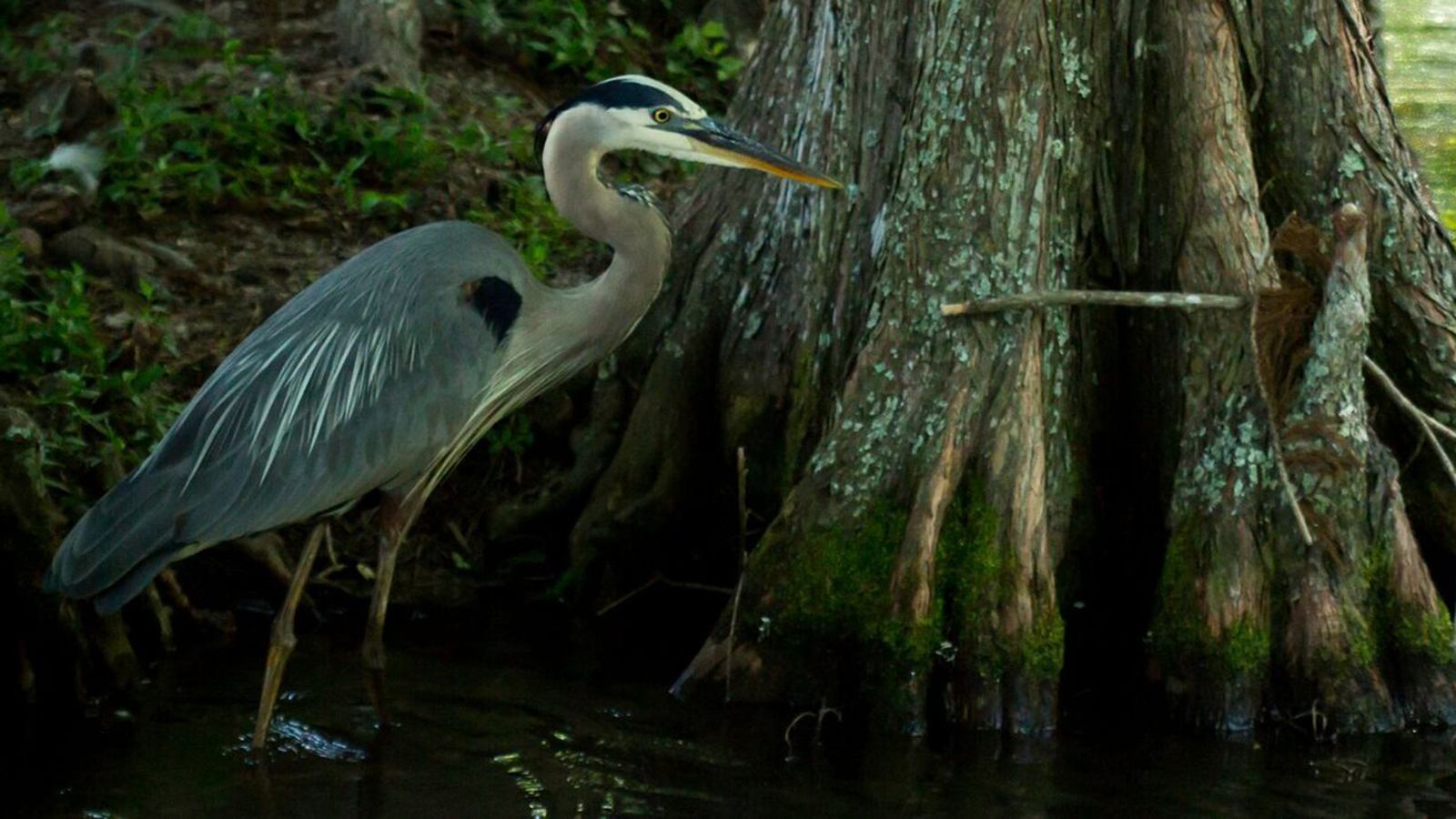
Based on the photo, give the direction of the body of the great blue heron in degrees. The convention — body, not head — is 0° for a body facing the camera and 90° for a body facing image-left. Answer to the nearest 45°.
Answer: approximately 270°

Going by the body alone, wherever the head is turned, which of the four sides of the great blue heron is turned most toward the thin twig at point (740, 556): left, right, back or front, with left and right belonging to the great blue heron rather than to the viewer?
front

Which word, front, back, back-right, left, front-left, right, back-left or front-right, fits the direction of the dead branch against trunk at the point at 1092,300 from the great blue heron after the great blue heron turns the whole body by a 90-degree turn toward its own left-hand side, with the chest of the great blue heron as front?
right

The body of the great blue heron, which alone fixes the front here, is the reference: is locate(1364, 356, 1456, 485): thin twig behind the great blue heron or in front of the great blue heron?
in front

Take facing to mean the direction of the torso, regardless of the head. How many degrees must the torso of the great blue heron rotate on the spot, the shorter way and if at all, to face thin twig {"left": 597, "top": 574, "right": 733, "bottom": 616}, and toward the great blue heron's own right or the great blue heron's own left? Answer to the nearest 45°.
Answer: approximately 45° to the great blue heron's own left

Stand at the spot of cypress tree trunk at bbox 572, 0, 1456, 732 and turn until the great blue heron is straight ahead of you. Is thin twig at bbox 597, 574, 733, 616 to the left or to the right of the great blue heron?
right

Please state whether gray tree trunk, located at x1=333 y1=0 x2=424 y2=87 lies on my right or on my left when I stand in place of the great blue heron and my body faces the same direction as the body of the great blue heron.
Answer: on my left

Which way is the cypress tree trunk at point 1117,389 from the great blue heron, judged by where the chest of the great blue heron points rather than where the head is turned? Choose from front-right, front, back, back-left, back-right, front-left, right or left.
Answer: front

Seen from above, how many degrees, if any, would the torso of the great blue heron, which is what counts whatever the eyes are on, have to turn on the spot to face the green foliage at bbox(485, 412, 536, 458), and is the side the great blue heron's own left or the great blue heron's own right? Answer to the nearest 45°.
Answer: approximately 90° to the great blue heron's own left
